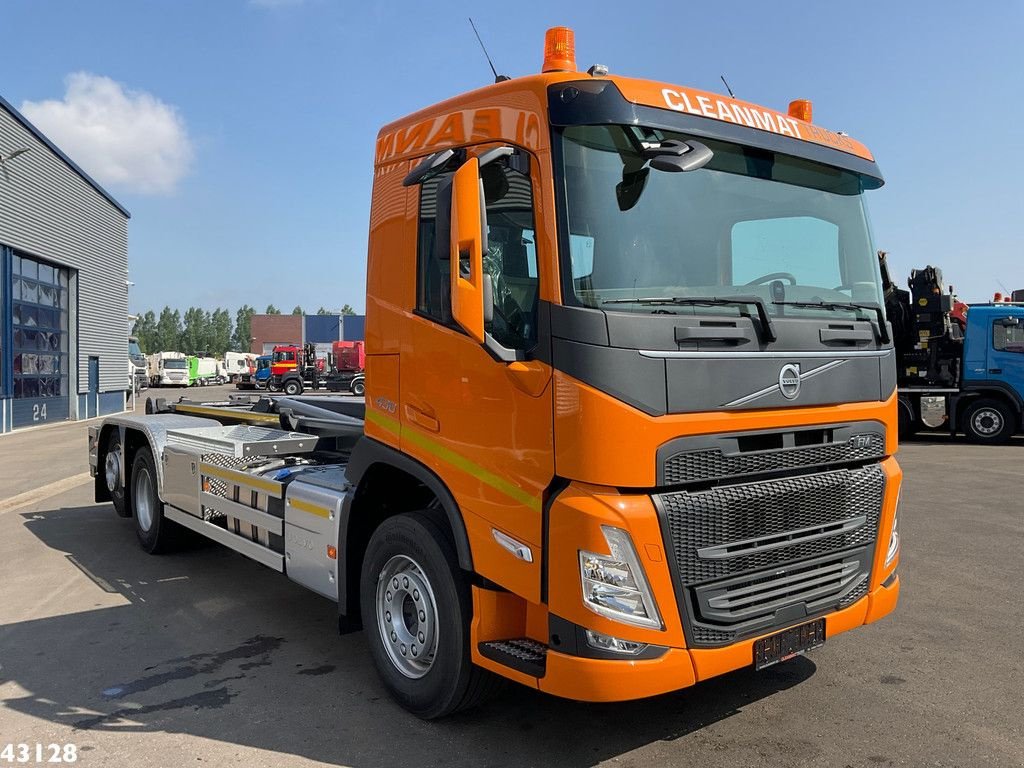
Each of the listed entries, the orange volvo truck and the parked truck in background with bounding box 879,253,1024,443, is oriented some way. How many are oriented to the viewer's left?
0

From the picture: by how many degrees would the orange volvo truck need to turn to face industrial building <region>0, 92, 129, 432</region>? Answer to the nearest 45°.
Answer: approximately 180°

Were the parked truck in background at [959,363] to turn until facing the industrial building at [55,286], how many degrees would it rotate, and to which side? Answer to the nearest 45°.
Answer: approximately 180°

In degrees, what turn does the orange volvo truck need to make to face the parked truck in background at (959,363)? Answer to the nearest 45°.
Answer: approximately 90° to its left

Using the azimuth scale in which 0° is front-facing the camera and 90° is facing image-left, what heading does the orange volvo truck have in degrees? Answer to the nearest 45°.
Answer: approximately 315°

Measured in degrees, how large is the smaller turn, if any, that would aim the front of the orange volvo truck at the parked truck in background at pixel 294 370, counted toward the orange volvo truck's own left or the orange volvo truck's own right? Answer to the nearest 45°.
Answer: approximately 135° to the orange volvo truck's own left

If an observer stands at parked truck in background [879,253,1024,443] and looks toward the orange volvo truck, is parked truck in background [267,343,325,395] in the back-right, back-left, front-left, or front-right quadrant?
back-right

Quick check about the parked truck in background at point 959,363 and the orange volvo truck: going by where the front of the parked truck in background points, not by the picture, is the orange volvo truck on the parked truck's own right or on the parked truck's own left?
on the parked truck's own right

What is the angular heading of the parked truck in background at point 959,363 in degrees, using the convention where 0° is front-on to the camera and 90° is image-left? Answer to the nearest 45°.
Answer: approximately 270°

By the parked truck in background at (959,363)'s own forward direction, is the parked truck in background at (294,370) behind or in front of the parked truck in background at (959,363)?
behind
